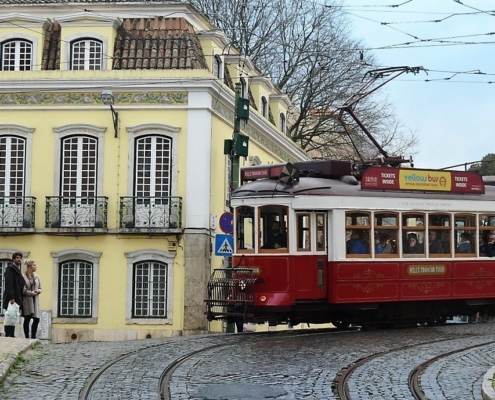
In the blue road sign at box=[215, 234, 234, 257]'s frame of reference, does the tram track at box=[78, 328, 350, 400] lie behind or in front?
in front

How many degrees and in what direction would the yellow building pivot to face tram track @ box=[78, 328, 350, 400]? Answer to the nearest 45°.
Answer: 0° — it already faces it

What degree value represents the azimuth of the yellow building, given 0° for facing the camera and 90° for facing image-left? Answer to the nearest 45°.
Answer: approximately 0°

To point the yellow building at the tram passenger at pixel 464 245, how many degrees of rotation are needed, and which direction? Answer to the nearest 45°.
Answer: approximately 45° to its left

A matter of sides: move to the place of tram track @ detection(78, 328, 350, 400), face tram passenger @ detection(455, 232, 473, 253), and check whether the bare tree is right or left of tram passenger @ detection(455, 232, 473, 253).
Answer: left

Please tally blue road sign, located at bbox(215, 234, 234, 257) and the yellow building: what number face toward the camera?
2

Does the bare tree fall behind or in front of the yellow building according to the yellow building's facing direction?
behind

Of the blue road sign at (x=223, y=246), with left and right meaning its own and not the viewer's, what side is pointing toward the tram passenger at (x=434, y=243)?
left

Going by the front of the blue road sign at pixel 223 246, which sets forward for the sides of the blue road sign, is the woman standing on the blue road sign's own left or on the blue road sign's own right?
on the blue road sign's own right

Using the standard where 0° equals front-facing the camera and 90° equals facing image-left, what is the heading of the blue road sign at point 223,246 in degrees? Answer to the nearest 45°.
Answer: approximately 0°

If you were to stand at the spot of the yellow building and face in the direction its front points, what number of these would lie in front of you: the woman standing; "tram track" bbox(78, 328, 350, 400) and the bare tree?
2
